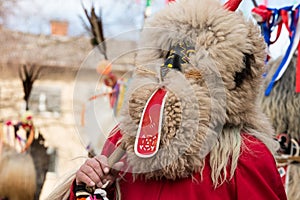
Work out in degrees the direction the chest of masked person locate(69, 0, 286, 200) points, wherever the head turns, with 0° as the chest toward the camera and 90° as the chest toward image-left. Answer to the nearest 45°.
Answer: approximately 45°
